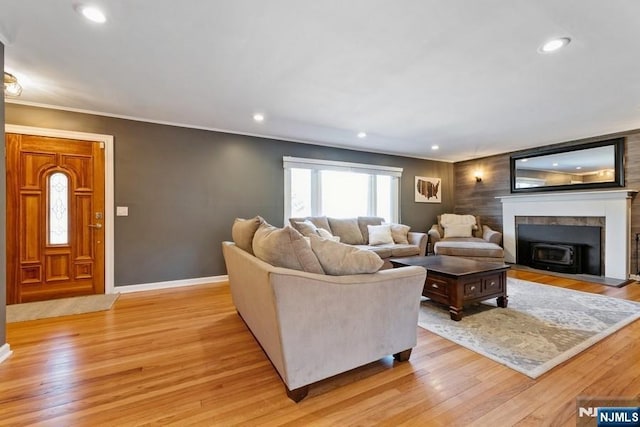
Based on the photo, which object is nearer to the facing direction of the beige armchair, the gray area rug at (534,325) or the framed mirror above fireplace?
the gray area rug

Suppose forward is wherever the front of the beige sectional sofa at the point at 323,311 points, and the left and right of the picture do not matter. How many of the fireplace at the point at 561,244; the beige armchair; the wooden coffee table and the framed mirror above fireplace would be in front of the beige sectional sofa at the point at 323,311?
4

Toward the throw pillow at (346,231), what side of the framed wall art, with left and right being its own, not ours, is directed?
right

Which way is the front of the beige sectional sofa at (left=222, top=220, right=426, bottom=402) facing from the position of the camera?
facing away from the viewer and to the right of the viewer

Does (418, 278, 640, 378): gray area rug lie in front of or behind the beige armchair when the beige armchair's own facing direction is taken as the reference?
in front

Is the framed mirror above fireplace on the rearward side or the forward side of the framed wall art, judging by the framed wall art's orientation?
on the forward side

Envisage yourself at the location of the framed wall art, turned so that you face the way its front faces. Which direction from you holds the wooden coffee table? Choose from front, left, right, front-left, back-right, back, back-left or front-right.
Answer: front-right

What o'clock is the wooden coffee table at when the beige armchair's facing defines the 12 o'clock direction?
The wooden coffee table is roughly at 12 o'clock from the beige armchair.

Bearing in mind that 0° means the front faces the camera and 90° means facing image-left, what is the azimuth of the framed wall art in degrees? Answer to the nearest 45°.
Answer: approximately 315°

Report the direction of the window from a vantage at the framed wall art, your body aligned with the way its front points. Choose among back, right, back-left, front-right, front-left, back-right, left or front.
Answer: right

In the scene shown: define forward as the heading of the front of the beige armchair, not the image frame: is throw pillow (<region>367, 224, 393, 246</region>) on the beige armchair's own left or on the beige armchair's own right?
on the beige armchair's own right

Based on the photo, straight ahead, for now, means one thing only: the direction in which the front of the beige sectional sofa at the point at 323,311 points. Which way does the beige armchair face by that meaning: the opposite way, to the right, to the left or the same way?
the opposite way

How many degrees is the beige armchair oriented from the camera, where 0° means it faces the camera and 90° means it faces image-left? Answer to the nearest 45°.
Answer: approximately 0°

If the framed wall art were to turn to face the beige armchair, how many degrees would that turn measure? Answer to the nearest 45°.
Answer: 0° — it already faces it

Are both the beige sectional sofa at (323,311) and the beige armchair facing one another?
yes
